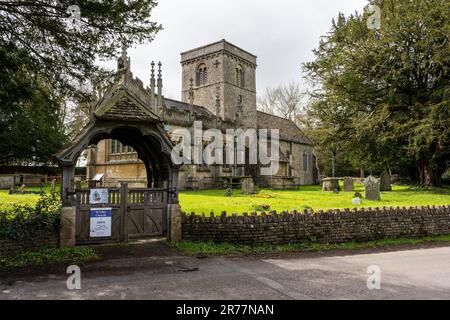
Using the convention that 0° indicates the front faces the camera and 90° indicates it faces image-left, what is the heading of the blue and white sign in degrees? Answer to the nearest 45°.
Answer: approximately 0°

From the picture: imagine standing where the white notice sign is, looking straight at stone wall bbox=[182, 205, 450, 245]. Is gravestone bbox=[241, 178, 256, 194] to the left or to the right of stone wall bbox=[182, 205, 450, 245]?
left

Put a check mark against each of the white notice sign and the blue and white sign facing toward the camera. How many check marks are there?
2

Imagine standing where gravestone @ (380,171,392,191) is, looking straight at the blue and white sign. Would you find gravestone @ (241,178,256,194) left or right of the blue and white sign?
right

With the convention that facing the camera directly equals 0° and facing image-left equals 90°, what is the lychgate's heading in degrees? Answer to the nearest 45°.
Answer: approximately 0°
